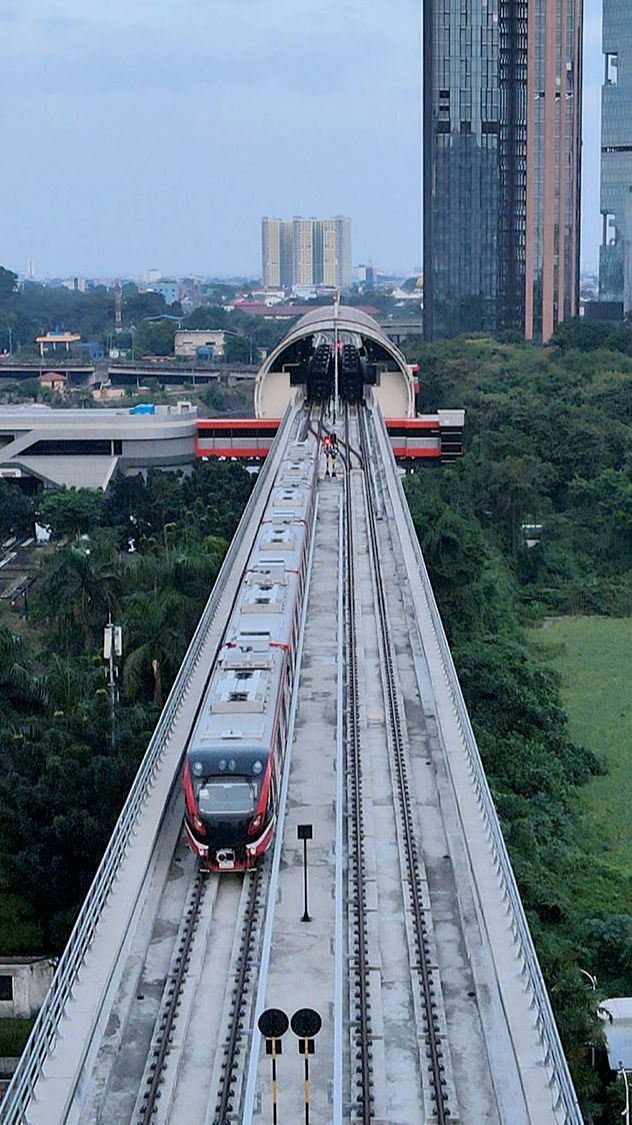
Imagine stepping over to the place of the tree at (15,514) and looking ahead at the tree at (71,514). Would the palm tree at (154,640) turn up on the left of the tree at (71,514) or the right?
right

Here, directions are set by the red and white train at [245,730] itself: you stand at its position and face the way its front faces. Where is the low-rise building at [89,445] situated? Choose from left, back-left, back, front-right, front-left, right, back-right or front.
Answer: back

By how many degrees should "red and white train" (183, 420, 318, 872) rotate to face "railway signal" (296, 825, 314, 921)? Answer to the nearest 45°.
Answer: approximately 45° to its left

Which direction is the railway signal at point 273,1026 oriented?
away from the camera

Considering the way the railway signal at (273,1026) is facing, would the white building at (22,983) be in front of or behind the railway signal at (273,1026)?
in front

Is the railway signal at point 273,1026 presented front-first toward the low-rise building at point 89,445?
yes

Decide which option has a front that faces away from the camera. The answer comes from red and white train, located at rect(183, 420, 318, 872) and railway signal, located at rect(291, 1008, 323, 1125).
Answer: the railway signal

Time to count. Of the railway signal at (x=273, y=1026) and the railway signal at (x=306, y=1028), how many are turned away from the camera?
2

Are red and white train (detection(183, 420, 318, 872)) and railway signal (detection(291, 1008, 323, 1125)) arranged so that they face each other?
yes

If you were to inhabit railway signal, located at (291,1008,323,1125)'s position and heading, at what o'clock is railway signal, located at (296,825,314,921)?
railway signal, located at (296,825,314,921) is roughly at 12 o'clock from railway signal, located at (291,1008,323,1125).

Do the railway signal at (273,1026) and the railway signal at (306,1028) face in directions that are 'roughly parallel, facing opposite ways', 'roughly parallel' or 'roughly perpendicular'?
roughly parallel

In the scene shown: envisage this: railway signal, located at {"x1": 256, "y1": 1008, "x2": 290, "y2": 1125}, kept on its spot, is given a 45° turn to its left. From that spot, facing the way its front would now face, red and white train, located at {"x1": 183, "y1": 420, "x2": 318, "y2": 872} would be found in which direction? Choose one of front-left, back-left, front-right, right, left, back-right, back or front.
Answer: front-right

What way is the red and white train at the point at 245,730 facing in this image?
toward the camera

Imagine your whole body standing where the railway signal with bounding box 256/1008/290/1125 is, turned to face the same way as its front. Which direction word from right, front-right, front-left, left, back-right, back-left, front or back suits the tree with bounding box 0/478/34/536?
front

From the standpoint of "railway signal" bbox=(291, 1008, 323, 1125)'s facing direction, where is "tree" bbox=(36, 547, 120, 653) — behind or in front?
in front

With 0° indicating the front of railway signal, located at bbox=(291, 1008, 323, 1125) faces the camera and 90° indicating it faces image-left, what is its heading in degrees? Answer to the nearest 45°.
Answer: approximately 180°

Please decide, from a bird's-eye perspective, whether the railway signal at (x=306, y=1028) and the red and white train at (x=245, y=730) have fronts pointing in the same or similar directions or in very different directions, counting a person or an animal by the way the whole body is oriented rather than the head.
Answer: very different directions
